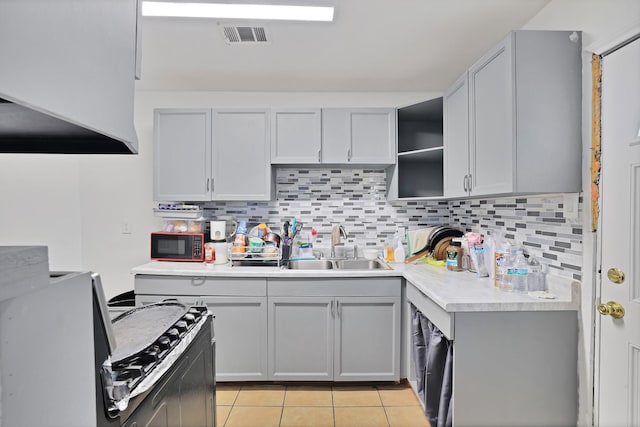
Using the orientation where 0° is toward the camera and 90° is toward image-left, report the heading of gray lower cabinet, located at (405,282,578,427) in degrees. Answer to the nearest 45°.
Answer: approximately 90°

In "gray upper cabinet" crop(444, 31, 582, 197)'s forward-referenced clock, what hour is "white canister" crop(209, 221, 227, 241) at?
The white canister is roughly at 12 o'clock from the gray upper cabinet.

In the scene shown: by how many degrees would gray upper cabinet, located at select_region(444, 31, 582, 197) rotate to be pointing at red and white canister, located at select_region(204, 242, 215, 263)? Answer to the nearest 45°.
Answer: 0° — it already faces it

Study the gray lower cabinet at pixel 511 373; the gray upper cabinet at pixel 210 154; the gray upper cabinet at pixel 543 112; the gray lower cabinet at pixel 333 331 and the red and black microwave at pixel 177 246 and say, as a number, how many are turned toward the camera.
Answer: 3

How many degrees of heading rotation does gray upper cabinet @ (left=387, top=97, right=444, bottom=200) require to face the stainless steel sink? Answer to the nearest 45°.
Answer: approximately 45° to its right

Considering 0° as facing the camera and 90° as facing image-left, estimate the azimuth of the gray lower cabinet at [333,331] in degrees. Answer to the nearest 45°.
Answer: approximately 0°
